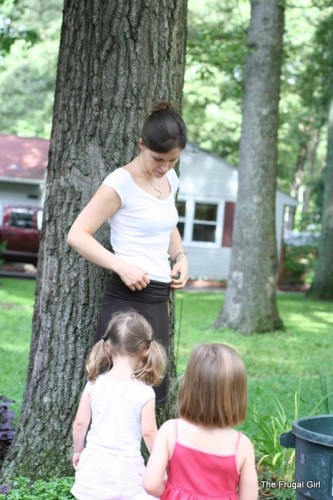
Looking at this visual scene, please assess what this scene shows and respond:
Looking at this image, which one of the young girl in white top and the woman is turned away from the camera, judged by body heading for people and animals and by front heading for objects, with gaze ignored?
the young girl in white top

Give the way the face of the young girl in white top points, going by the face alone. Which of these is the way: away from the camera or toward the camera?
away from the camera

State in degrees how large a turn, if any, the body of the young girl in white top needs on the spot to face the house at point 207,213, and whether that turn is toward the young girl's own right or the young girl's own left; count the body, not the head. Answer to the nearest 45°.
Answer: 0° — they already face it

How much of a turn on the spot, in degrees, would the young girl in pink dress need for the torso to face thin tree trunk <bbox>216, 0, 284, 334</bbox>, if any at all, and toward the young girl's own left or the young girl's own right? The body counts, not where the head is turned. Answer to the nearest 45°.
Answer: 0° — they already face it

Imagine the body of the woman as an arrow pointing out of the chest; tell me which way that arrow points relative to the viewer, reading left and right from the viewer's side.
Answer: facing the viewer and to the right of the viewer

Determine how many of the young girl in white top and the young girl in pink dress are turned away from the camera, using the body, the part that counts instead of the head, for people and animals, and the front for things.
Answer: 2

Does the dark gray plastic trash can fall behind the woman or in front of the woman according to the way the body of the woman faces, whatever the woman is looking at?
in front

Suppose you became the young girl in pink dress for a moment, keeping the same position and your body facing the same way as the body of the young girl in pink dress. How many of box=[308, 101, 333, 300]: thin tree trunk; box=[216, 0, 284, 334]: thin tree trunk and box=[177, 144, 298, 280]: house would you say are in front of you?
3

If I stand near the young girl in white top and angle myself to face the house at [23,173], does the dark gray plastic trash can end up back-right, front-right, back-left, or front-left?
back-right

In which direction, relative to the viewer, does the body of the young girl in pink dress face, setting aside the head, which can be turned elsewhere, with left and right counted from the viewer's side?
facing away from the viewer

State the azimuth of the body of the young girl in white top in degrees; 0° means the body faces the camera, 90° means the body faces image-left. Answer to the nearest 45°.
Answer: approximately 180°

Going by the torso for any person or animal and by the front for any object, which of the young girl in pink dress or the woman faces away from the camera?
the young girl in pink dress

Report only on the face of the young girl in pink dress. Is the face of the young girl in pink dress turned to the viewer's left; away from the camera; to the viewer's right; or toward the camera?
away from the camera
